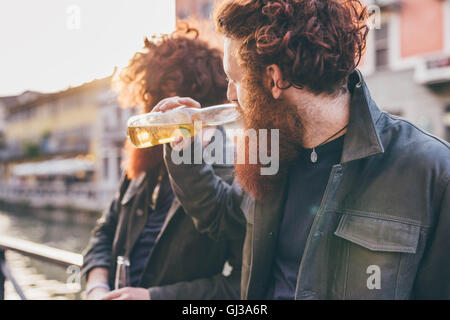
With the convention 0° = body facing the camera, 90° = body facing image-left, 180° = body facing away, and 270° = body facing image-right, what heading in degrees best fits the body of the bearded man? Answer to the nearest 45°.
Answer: approximately 45°

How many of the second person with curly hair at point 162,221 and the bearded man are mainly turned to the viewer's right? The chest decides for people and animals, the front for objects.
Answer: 0

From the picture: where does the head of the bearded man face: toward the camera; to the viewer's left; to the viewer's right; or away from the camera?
to the viewer's left

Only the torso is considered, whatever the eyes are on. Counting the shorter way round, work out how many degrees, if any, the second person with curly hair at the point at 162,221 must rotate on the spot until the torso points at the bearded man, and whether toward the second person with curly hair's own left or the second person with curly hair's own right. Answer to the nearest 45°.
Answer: approximately 90° to the second person with curly hair's own left

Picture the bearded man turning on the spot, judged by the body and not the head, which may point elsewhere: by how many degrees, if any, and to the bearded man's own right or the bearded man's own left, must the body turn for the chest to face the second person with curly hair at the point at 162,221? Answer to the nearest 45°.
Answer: approximately 90° to the bearded man's own right

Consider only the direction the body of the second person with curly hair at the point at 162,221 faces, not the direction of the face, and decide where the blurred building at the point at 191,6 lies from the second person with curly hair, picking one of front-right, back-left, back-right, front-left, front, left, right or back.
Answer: back-right

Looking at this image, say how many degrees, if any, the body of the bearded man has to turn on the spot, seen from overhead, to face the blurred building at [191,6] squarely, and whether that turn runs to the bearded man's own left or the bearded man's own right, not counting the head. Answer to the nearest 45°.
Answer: approximately 135° to the bearded man's own right
